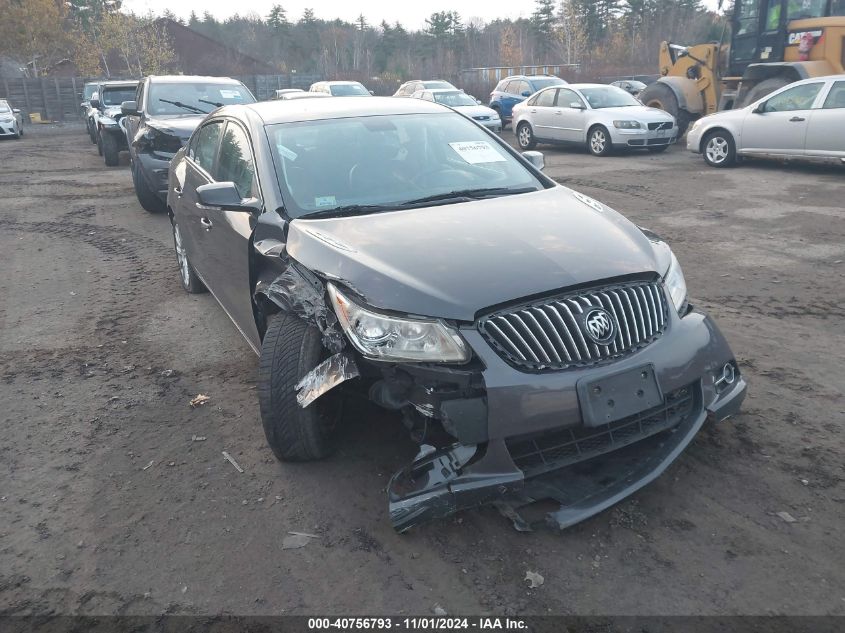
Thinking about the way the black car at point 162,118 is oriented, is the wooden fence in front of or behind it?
behind

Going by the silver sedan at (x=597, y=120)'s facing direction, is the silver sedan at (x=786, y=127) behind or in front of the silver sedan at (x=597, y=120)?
in front

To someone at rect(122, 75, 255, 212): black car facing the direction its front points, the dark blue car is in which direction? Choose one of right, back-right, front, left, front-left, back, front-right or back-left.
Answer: left

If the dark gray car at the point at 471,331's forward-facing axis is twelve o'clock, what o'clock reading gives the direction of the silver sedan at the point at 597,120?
The silver sedan is roughly at 8 o'clock from the dark gray car.

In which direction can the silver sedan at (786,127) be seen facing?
to the viewer's left

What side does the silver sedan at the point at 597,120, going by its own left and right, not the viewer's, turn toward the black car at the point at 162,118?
right

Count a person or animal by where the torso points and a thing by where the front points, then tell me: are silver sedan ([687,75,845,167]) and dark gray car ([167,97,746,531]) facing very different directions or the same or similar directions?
very different directions

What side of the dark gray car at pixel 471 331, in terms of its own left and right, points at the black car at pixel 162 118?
back

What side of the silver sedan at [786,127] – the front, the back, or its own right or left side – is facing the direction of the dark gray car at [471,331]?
left

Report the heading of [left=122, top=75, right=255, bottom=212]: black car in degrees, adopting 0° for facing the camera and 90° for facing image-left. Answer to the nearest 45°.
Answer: approximately 315°

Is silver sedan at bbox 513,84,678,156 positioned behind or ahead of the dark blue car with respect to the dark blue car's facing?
ahead
